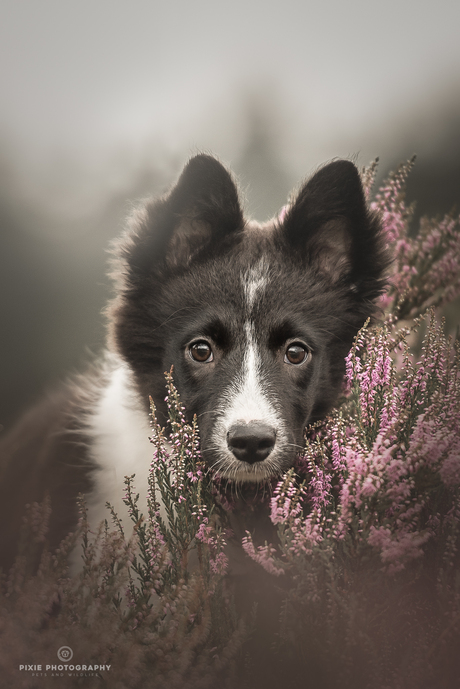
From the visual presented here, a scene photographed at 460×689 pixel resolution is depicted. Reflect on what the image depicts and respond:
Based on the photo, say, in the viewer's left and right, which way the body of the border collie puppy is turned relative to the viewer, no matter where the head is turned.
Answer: facing the viewer and to the right of the viewer
